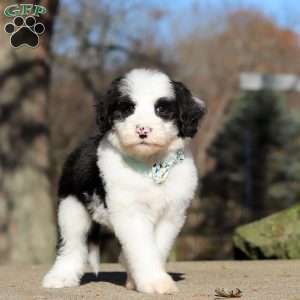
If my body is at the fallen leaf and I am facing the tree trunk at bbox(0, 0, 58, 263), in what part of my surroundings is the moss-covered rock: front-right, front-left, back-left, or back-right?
front-right

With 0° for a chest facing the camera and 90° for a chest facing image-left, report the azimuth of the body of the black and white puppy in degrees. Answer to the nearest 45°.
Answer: approximately 315°

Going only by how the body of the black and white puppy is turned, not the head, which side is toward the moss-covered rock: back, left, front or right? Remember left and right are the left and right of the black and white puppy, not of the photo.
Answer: left
